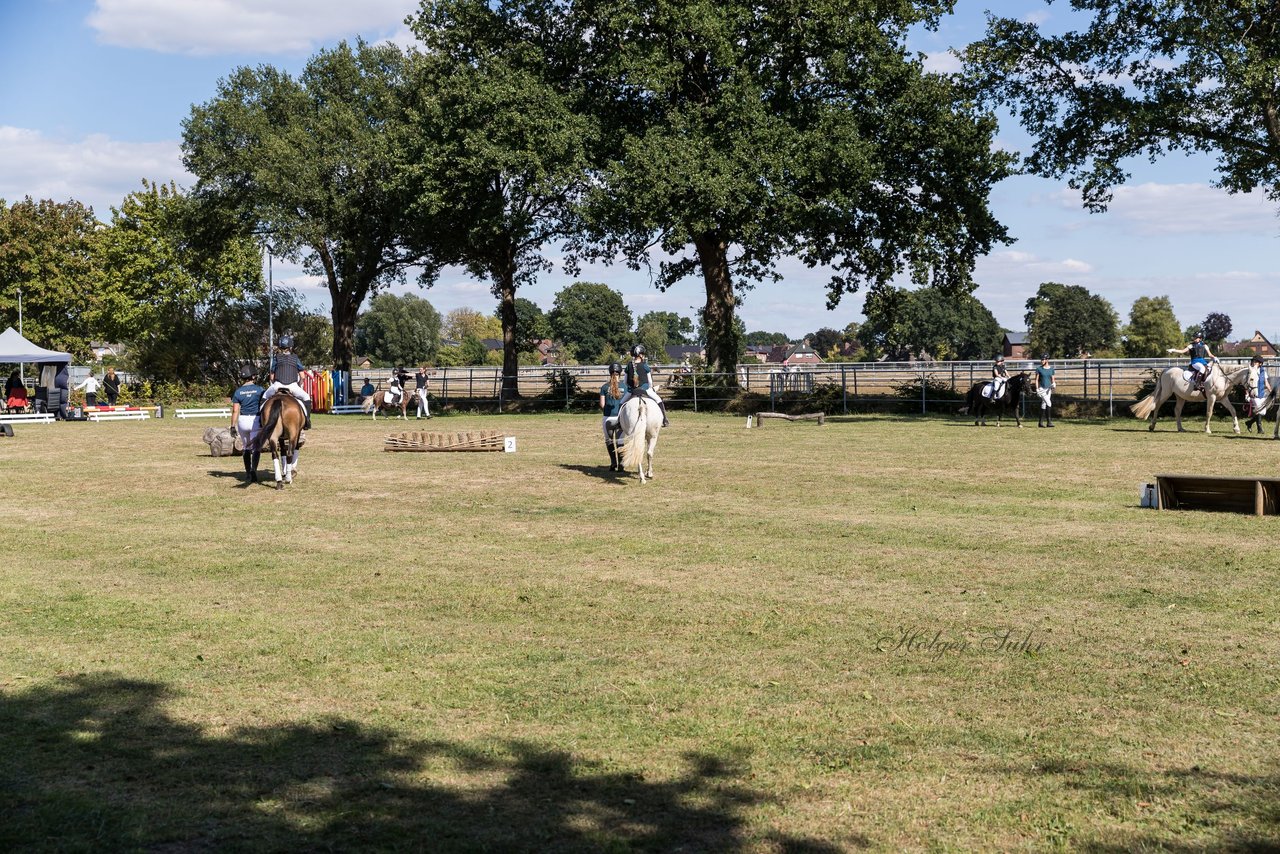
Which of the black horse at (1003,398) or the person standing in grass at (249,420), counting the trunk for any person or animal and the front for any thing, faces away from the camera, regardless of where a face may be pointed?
the person standing in grass

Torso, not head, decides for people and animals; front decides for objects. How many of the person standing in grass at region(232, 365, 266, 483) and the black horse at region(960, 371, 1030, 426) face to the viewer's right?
1

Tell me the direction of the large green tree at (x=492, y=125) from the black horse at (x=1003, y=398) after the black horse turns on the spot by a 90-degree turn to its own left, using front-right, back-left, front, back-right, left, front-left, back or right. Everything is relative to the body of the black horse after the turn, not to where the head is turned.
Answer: left

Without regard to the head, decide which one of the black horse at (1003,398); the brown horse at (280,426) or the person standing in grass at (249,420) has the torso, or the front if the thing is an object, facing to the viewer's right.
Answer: the black horse

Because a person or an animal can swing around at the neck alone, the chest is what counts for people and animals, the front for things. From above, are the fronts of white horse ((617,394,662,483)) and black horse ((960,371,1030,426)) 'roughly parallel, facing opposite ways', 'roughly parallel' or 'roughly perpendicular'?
roughly perpendicular

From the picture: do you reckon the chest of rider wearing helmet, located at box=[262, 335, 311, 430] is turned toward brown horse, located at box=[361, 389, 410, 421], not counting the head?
yes

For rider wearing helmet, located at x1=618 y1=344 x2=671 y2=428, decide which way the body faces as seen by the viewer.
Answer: away from the camera

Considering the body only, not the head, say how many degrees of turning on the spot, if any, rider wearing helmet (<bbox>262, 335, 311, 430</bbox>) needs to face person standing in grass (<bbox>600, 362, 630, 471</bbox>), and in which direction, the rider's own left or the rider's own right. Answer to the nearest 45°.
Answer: approximately 90° to the rider's own right

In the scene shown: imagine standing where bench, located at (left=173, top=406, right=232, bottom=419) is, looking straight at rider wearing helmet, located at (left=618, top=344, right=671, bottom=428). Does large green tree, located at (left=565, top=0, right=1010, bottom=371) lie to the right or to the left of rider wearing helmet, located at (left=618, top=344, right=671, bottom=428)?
left

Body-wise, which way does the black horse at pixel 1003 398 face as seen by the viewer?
to the viewer's right

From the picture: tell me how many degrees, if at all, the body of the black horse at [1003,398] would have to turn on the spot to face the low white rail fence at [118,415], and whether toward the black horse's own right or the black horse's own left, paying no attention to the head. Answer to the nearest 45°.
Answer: approximately 180°

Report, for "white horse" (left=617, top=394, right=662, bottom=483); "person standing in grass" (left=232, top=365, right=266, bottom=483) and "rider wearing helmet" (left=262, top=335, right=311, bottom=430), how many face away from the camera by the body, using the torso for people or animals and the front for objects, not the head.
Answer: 3

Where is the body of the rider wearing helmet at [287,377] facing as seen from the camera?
away from the camera

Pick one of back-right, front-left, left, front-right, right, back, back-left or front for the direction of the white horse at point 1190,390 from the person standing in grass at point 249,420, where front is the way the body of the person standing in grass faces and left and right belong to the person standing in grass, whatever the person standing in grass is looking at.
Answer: right

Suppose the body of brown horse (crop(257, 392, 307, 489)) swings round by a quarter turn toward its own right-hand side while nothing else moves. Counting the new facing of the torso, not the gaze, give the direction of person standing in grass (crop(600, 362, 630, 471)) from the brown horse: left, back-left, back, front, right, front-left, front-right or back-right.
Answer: front

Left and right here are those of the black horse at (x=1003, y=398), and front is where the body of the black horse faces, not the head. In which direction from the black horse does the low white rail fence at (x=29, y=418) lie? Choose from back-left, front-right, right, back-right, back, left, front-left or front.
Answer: back

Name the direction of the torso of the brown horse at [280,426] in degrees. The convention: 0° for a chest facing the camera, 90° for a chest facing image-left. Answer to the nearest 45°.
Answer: approximately 180°

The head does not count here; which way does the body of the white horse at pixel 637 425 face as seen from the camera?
away from the camera
